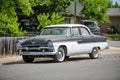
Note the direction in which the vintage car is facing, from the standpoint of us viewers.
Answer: facing the viewer and to the left of the viewer

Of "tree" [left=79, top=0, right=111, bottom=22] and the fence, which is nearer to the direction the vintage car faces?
the fence

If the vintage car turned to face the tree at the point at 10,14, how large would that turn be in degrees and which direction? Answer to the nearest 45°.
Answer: approximately 90° to its right

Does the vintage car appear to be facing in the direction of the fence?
no

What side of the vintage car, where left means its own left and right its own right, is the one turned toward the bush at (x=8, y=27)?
right

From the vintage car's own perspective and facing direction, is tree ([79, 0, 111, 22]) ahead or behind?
behind
